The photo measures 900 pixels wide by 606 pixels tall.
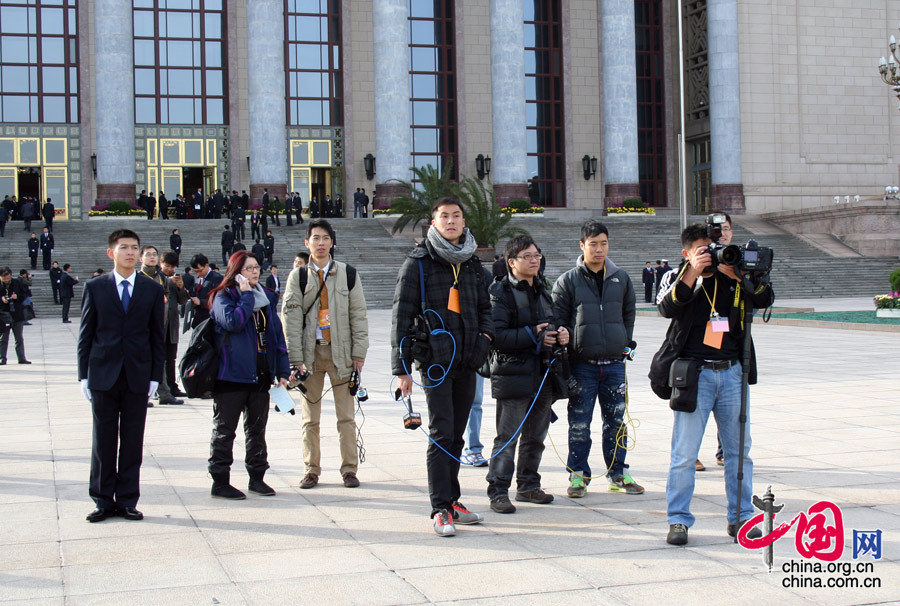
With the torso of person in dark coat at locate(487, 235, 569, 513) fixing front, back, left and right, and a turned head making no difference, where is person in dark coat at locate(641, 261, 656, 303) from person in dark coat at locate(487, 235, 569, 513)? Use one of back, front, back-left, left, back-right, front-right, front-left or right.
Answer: back-left

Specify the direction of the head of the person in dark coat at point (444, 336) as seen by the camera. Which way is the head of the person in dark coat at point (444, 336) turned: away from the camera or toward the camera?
toward the camera

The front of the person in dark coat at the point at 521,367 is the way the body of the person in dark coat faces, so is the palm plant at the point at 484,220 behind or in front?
behind

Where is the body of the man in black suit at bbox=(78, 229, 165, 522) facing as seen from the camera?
toward the camera

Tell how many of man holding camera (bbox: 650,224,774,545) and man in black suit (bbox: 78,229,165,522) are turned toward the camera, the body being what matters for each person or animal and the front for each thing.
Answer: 2

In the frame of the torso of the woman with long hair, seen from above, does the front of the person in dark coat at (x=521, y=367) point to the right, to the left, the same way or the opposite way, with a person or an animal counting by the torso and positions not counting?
the same way

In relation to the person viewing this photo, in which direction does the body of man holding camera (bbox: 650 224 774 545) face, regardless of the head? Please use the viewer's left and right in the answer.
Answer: facing the viewer
